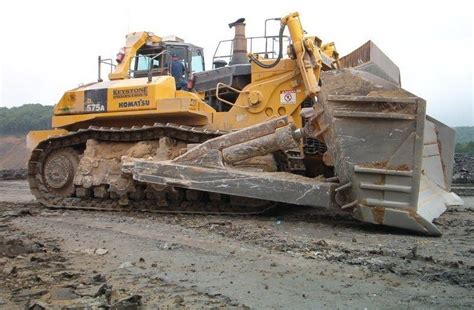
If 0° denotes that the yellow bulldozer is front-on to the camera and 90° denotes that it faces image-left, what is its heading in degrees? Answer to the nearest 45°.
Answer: approximately 315°
